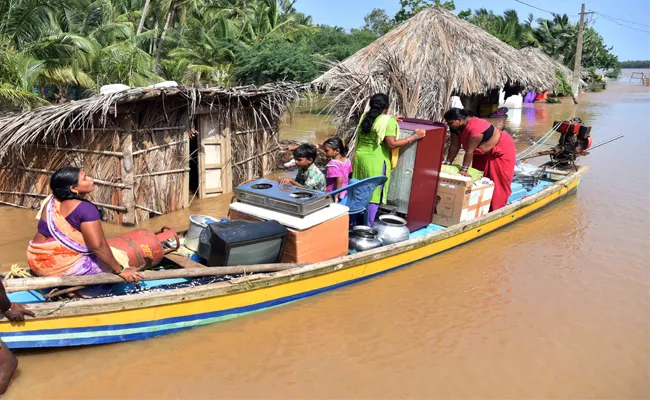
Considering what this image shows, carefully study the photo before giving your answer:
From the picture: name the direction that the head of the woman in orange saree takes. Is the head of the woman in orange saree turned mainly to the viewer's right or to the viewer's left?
to the viewer's right

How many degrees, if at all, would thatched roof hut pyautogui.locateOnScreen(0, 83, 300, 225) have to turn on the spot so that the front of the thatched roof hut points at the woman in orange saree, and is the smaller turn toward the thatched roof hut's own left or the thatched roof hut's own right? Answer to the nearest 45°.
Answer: approximately 45° to the thatched roof hut's own right

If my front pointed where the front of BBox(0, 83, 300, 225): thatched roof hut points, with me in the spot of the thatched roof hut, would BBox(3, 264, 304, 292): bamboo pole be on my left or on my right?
on my right

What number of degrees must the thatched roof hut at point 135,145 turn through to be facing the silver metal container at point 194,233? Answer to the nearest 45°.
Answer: approximately 45° to its right

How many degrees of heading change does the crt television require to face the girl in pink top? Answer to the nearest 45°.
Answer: approximately 90° to its left

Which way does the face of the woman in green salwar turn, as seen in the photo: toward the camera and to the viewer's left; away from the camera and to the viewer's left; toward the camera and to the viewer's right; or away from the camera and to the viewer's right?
away from the camera and to the viewer's right

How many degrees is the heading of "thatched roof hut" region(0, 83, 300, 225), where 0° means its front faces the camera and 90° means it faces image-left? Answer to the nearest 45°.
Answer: approximately 315°

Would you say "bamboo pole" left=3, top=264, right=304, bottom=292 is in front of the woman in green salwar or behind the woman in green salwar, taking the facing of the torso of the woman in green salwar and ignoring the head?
behind

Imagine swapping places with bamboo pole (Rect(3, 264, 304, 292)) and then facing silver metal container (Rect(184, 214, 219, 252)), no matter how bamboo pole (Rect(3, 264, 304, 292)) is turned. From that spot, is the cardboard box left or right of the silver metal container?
right

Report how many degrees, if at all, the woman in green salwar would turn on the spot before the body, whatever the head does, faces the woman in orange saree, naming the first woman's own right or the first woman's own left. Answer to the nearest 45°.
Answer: approximately 180°

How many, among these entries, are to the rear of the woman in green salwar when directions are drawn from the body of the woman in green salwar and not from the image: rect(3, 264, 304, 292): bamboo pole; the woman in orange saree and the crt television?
3

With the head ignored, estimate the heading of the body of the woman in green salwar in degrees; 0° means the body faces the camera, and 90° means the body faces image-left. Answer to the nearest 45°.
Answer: approximately 225°
